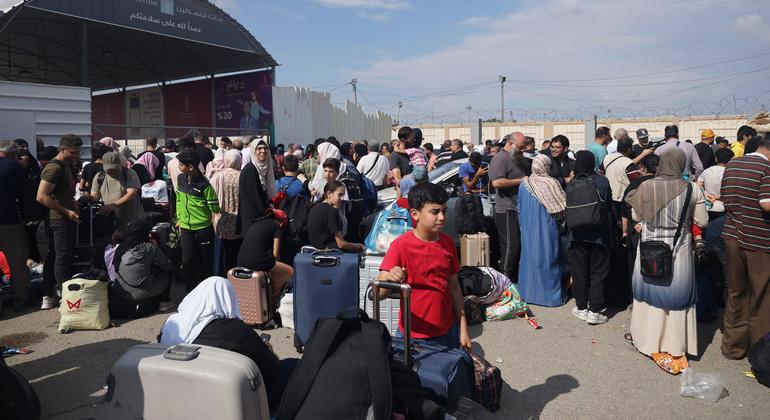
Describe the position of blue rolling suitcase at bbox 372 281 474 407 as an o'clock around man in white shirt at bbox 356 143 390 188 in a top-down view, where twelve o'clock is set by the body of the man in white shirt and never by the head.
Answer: The blue rolling suitcase is roughly at 6 o'clock from the man in white shirt.

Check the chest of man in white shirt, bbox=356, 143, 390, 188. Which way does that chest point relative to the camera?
away from the camera

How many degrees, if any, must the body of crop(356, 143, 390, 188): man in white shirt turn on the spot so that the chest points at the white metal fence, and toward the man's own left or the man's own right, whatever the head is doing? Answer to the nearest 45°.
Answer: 0° — they already face it

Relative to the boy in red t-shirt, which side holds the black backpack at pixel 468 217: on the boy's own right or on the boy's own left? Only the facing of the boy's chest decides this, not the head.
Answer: on the boy's own left

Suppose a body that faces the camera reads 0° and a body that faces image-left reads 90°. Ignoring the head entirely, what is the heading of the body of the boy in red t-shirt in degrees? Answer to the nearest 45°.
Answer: approximately 315°

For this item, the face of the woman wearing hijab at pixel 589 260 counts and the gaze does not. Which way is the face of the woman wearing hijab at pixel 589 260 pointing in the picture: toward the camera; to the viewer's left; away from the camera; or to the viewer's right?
away from the camera
